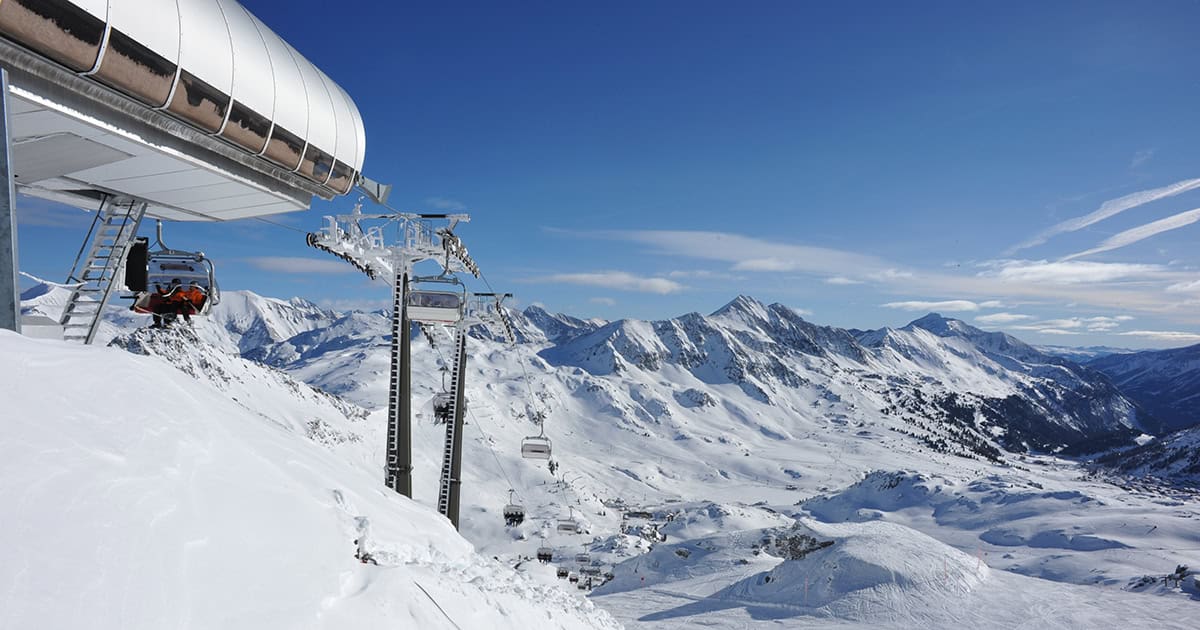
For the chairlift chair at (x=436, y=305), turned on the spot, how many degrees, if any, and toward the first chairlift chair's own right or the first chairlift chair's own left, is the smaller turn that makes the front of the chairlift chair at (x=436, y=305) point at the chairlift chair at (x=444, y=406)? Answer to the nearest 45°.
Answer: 0° — it already faces it

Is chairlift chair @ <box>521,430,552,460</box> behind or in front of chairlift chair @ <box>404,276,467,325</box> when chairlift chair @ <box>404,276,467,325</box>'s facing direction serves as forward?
in front

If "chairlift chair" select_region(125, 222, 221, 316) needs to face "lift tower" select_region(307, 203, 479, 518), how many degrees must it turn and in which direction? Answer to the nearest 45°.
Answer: approximately 180°

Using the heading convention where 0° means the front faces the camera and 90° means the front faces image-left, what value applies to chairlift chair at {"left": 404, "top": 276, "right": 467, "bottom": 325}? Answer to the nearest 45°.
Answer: approximately 180°

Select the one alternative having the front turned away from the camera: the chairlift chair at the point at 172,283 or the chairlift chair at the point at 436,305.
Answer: the chairlift chair at the point at 436,305

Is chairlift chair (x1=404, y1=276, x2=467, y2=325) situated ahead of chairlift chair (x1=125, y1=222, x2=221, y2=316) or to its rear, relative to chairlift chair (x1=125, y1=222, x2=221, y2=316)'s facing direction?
to the rear

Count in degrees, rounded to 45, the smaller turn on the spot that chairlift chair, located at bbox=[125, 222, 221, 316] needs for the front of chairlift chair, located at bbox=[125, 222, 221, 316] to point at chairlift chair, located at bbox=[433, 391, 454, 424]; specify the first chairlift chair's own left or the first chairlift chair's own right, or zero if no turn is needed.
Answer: approximately 180°

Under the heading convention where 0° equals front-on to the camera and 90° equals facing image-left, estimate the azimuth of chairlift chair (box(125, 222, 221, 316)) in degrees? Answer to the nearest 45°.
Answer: approximately 45°

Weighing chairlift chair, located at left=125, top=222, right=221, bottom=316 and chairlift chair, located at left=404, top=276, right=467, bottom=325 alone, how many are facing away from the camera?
1

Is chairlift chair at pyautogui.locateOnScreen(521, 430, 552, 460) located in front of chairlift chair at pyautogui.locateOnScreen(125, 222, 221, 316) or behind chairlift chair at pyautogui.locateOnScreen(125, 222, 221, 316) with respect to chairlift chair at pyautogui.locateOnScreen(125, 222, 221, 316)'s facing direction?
behind

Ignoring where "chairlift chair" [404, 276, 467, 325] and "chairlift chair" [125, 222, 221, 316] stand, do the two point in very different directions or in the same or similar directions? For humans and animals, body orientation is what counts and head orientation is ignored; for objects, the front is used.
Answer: very different directions
